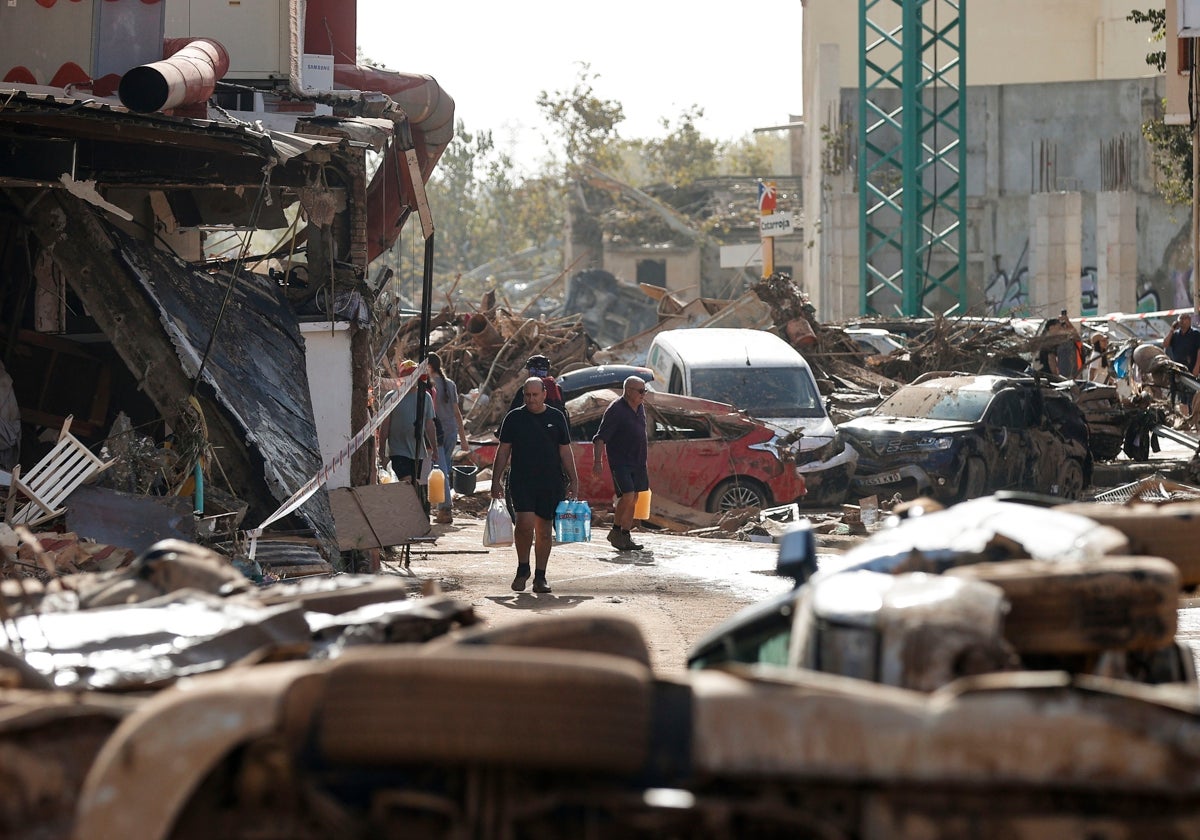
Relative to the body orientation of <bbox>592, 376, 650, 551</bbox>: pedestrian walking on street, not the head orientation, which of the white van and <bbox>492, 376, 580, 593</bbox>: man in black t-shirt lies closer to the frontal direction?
the man in black t-shirt

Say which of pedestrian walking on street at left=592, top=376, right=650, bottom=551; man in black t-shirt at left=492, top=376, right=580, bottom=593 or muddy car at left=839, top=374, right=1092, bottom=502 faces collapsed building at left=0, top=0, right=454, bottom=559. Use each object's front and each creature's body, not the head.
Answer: the muddy car

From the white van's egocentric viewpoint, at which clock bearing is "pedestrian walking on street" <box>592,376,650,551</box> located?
The pedestrian walking on street is roughly at 2 o'clock from the white van.

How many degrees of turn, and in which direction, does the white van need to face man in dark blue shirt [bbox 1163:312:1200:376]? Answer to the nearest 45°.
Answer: approximately 90° to its left

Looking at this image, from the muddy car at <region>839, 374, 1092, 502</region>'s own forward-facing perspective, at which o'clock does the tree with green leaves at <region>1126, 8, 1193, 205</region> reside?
The tree with green leaves is roughly at 5 o'clock from the muddy car.

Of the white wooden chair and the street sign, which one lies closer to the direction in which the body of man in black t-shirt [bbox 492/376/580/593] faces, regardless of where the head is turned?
the white wooden chair

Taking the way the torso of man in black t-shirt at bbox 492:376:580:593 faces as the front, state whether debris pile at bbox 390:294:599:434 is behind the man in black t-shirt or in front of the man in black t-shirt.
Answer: behind

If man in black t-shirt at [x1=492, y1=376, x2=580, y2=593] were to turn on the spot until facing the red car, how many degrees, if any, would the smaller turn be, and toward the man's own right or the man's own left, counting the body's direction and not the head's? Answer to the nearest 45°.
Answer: approximately 180°

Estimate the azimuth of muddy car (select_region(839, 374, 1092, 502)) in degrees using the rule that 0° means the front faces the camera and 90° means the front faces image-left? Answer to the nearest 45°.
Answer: approximately 45°

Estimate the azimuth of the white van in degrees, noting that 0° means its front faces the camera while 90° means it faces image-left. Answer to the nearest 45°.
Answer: approximately 315°

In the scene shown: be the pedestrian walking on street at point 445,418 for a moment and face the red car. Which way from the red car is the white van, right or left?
left
